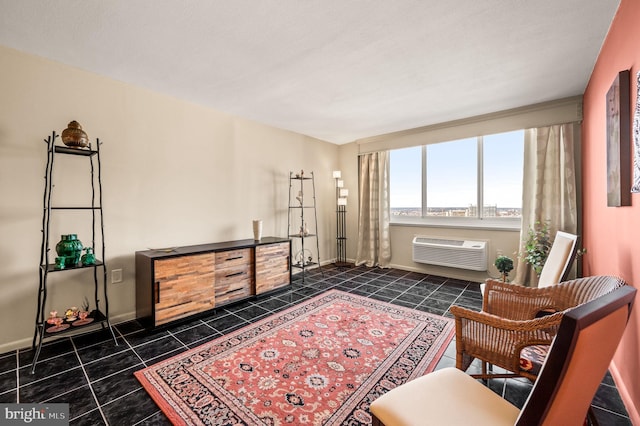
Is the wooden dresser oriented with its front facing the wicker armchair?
yes

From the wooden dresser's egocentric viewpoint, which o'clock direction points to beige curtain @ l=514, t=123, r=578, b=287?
The beige curtain is roughly at 11 o'clock from the wooden dresser.

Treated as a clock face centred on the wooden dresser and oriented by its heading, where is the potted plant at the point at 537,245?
The potted plant is roughly at 11 o'clock from the wooden dresser.

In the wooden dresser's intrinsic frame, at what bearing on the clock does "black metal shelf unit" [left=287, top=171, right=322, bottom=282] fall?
The black metal shelf unit is roughly at 9 o'clock from the wooden dresser.

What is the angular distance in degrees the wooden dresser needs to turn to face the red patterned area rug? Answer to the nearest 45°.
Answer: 0° — it already faces it

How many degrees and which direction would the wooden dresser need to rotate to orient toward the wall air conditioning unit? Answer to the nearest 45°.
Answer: approximately 45° to its left

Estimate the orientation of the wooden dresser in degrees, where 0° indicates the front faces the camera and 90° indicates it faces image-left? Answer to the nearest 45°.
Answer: approximately 315°

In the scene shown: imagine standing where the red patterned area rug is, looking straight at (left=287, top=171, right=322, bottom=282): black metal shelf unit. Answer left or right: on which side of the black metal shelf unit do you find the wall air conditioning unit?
right

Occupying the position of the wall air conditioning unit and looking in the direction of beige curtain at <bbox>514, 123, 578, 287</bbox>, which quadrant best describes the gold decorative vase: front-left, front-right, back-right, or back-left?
back-right

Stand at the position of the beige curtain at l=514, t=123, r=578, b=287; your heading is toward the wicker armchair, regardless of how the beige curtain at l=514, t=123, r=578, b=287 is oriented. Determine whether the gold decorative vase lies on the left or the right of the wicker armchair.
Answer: right
